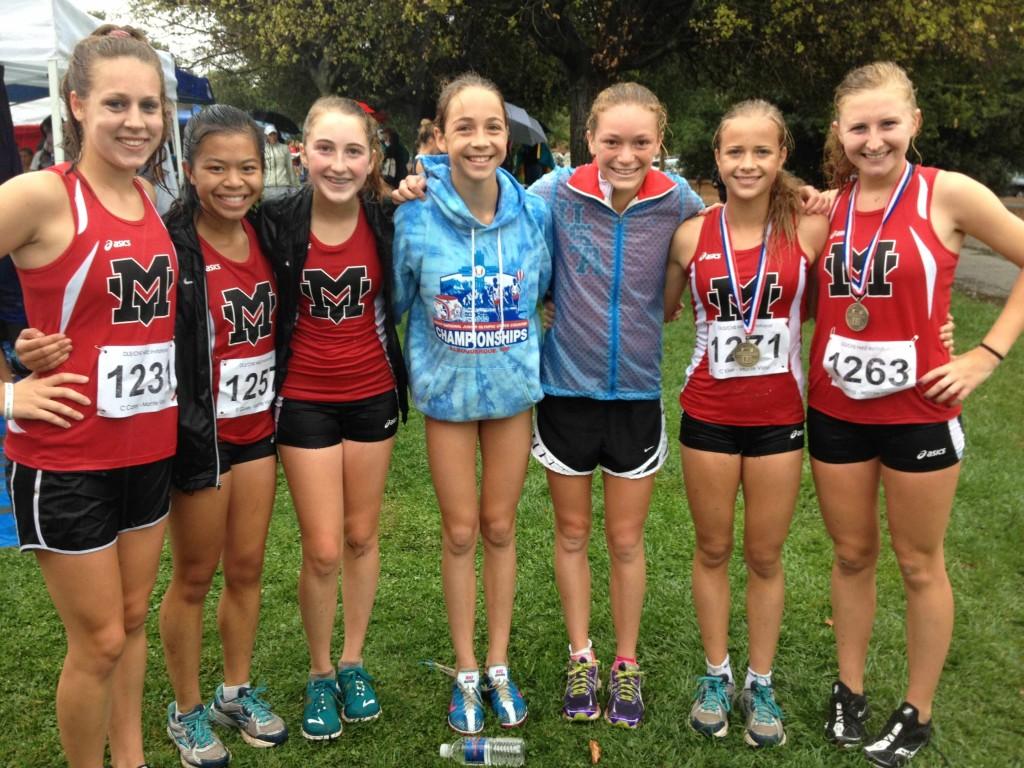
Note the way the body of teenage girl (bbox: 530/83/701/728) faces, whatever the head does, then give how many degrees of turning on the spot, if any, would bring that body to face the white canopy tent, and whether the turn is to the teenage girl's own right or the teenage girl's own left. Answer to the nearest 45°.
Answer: approximately 135° to the teenage girl's own right

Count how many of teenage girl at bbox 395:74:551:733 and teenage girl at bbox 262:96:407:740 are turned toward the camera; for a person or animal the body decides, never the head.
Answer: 2

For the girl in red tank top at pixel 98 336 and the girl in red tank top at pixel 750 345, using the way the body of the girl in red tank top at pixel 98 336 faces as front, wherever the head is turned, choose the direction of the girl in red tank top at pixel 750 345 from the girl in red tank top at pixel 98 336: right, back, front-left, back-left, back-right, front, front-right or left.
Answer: front-left

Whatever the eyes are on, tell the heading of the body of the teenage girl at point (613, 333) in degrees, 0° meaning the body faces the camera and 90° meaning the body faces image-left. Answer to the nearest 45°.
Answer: approximately 0°

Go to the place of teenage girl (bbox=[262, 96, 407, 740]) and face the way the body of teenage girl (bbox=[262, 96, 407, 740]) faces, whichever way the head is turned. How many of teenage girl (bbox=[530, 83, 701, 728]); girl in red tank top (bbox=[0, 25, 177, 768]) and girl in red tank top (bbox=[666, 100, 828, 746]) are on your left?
2

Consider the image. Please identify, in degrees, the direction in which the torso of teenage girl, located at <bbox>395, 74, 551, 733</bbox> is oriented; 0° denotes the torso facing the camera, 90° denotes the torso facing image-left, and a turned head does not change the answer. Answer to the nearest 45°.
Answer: approximately 0°
